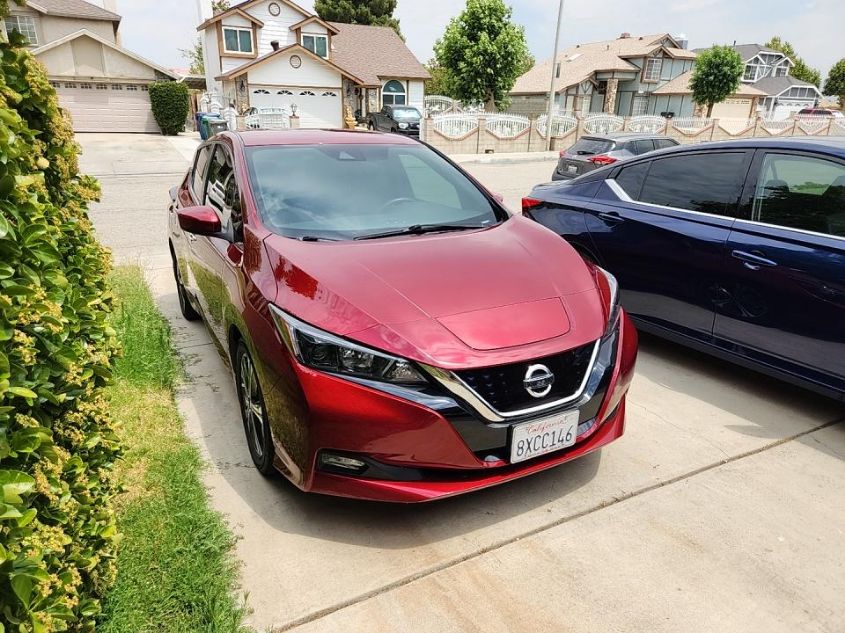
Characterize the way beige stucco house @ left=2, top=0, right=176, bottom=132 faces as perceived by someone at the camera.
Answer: facing the viewer

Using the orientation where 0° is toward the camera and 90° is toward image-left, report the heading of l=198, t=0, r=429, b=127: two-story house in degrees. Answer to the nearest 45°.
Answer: approximately 0°

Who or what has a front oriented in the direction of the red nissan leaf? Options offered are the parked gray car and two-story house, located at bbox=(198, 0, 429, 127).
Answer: the two-story house

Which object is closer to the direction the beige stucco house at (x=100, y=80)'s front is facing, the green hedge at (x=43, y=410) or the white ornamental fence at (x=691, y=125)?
the green hedge

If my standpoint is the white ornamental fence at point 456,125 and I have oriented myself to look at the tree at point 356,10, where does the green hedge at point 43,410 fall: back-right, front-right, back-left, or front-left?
back-left

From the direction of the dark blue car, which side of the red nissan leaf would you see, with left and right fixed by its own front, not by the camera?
left

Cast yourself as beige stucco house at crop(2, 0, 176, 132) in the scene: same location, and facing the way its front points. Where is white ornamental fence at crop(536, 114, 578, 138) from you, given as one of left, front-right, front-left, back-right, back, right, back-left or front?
front-left

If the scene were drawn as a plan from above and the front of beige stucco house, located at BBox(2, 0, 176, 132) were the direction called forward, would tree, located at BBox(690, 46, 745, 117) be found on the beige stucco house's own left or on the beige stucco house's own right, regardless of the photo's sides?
on the beige stucco house's own left

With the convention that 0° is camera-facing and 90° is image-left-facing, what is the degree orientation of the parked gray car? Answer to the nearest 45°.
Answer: approximately 225°

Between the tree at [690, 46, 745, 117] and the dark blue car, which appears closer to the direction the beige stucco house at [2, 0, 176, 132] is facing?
the dark blue car

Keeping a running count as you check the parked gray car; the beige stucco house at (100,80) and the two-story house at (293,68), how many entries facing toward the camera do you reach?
2

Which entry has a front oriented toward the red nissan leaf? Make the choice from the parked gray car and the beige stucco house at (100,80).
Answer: the beige stucco house

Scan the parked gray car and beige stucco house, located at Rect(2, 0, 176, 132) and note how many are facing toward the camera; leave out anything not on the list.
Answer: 1

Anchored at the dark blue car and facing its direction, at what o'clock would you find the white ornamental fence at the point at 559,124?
The white ornamental fence is roughly at 7 o'clock from the dark blue car.
